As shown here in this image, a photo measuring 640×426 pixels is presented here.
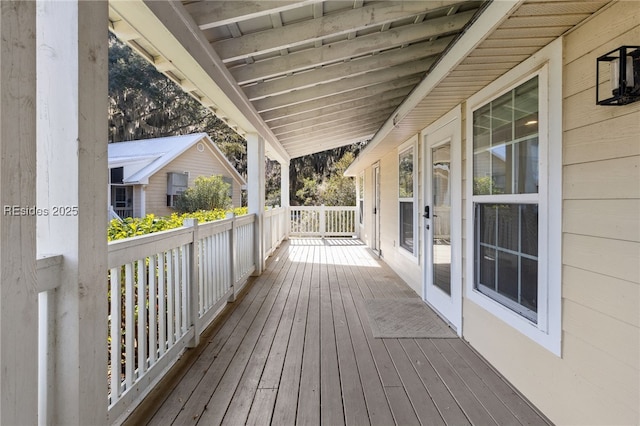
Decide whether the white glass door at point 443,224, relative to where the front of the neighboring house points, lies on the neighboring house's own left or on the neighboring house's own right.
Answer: on the neighboring house's own left

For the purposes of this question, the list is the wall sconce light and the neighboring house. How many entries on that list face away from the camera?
0

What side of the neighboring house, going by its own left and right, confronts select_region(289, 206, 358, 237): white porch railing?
left

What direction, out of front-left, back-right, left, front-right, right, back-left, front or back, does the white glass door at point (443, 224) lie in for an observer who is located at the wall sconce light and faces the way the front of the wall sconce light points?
right

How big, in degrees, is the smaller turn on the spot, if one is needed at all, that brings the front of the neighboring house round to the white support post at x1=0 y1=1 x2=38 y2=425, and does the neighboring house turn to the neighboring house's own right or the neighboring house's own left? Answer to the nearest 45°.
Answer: approximately 45° to the neighboring house's own left

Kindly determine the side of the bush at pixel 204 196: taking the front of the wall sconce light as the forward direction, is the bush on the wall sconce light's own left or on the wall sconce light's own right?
on the wall sconce light's own right

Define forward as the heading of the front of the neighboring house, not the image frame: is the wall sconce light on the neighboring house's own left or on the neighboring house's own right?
on the neighboring house's own left

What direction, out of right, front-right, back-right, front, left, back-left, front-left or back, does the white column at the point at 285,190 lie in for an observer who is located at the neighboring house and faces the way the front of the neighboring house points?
left

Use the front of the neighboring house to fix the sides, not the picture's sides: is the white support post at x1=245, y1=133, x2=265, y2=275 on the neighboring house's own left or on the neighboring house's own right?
on the neighboring house's own left

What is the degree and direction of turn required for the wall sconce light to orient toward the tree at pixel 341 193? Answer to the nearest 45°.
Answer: approximately 90° to its right

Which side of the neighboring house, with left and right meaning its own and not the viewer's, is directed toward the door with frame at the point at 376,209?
left

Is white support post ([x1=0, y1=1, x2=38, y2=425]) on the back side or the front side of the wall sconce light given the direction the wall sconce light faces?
on the front side

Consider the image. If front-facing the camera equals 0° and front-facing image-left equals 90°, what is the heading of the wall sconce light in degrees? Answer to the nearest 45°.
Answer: approximately 45°

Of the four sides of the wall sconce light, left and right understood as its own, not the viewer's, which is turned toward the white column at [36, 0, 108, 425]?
front
